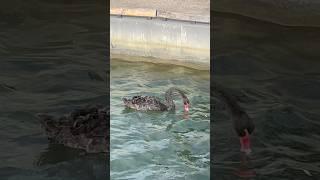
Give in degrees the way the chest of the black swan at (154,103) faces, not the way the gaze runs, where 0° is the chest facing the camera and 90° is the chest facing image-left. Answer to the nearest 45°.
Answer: approximately 270°
